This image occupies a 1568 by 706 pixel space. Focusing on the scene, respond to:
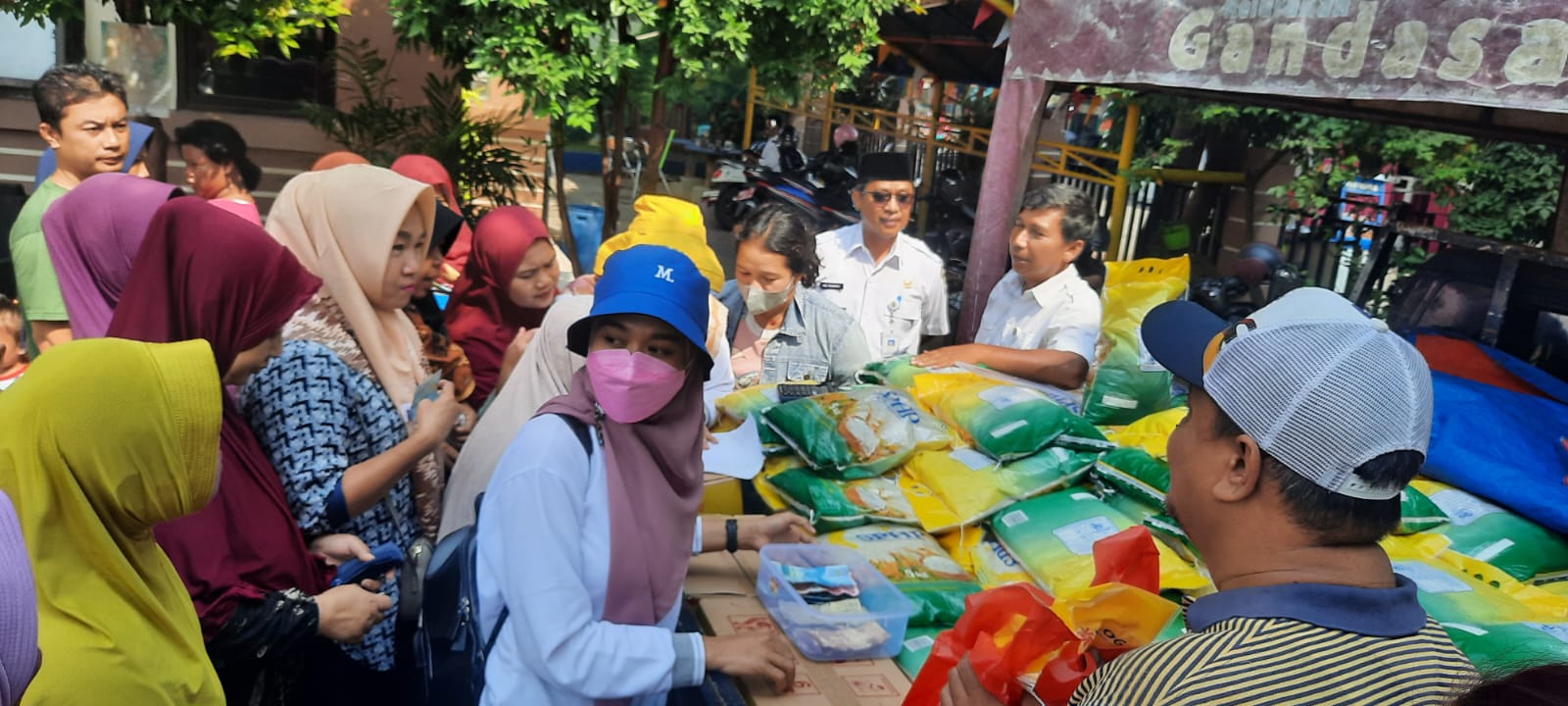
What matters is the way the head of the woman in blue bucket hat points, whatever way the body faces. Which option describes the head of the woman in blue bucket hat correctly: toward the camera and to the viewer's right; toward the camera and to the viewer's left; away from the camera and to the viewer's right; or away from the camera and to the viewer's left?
toward the camera and to the viewer's left

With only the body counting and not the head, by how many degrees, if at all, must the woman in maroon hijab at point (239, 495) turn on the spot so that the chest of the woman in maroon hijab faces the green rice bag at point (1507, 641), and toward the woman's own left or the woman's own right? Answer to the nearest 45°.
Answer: approximately 45° to the woman's own right

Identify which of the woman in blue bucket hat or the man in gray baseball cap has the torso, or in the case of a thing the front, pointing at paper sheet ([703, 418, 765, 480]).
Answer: the man in gray baseball cap

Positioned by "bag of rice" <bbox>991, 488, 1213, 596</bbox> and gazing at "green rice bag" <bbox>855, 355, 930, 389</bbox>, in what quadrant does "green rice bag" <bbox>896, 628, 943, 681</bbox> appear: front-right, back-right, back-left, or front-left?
back-left

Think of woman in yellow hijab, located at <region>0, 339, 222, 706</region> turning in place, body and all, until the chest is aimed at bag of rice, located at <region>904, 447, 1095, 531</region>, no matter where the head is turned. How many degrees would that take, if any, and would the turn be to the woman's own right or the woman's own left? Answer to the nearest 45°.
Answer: approximately 45° to the woman's own right

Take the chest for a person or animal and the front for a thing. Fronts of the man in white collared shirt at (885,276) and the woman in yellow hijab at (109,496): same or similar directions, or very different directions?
very different directions

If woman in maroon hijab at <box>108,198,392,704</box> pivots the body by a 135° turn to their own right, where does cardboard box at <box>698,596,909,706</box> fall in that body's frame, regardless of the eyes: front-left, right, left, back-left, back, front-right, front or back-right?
left

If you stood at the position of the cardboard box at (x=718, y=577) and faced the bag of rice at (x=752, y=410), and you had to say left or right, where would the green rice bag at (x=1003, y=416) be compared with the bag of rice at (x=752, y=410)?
right

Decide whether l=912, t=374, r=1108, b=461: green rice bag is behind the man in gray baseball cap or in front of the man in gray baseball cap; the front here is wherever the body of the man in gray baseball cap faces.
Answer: in front

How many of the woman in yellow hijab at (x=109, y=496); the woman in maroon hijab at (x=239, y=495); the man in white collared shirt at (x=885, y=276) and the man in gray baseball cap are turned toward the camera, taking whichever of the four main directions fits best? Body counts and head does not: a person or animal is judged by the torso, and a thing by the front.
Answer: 1

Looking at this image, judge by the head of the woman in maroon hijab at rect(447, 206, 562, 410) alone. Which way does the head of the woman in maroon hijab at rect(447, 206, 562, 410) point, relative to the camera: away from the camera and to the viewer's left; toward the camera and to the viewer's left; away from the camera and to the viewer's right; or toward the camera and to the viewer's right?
toward the camera and to the viewer's right

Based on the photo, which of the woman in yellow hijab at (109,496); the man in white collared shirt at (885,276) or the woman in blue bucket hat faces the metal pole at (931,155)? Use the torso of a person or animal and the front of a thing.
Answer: the woman in yellow hijab

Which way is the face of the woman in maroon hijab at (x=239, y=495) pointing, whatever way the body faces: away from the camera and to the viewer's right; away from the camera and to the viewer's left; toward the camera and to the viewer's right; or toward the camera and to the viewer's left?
away from the camera and to the viewer's right

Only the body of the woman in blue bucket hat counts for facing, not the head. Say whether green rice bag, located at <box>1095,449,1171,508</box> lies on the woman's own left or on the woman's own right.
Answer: on the woman's own left

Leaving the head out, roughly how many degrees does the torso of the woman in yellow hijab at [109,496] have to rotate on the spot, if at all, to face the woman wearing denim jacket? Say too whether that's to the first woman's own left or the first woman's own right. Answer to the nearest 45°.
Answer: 0° — they already face them

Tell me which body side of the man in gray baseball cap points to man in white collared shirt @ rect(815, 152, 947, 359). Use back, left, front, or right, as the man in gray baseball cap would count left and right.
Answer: front

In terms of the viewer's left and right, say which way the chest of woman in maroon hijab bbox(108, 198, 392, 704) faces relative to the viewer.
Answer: facing to the right of the viewer

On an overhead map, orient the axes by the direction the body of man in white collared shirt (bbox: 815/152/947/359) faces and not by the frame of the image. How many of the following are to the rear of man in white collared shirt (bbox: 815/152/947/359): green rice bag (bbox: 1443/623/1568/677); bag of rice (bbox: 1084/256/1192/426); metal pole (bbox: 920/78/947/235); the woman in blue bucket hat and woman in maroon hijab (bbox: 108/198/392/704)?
1

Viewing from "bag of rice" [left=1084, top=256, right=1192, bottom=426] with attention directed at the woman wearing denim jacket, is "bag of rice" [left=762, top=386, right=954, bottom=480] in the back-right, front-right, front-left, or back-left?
front-left
